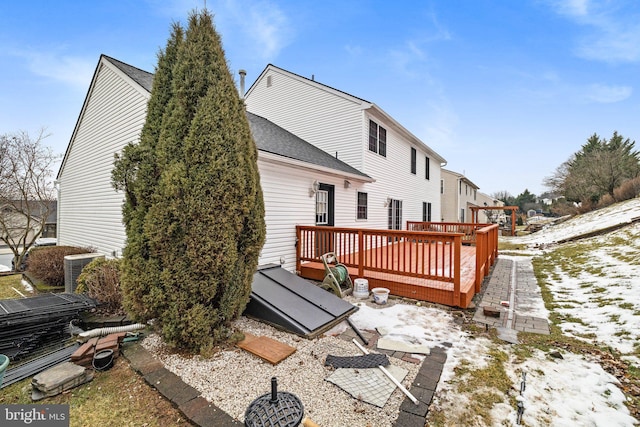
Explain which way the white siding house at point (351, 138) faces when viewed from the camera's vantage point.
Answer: facing away from the viewer and to the left of the viewer

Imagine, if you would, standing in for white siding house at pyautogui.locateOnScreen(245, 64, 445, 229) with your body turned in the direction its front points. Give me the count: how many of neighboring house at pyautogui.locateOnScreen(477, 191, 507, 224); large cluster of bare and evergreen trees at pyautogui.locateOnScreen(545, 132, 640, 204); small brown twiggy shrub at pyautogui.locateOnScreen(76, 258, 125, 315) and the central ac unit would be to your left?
2

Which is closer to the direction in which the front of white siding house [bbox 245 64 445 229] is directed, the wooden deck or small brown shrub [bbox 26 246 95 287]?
the small brown shrub
